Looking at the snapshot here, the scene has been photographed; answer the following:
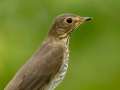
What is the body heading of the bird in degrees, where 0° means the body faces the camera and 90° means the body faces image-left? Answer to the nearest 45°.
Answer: approximately 270°
